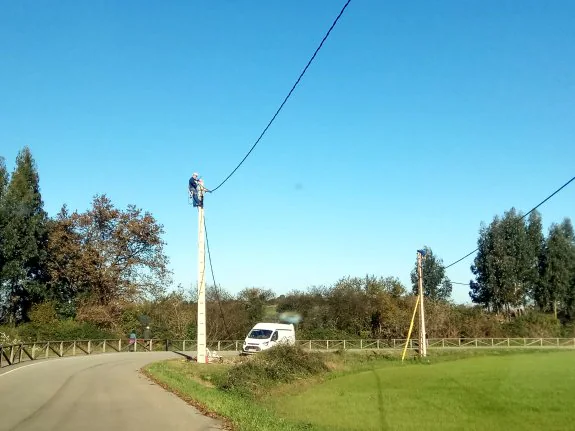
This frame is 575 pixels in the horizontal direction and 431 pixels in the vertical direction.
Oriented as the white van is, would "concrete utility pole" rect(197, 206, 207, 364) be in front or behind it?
in front

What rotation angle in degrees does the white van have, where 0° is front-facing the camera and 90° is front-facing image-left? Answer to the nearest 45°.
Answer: approximately 45°

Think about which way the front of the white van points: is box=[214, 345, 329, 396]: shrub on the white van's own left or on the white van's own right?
on the white van's own left

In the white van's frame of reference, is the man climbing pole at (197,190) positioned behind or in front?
in front

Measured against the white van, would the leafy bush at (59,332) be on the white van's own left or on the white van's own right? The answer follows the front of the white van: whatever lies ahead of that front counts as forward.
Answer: on the white van's own right
